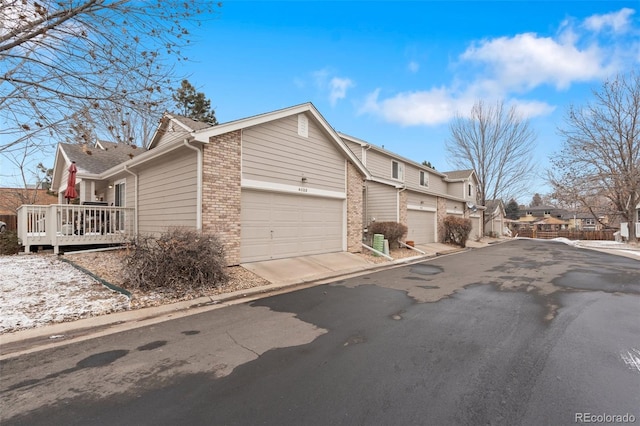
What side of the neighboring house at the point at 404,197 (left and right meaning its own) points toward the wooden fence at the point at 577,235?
left

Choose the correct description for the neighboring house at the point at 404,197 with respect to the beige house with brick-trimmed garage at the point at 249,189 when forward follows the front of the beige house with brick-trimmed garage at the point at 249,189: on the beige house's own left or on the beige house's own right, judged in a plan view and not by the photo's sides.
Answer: on the beige house's own left

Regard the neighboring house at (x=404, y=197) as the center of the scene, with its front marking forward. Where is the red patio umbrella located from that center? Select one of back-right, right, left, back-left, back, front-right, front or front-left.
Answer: right

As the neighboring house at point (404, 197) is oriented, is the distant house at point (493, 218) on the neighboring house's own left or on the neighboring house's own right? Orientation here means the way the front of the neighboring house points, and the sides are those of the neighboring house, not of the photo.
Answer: on the neighboring house's own left

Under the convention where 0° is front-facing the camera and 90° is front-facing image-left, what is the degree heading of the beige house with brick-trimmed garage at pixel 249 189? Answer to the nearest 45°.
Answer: approximately 315°

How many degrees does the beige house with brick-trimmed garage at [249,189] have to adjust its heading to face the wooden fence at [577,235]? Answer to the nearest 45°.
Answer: approximately 45° to its left

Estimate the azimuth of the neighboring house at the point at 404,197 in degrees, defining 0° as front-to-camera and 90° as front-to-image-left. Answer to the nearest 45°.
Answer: approximately 315°
